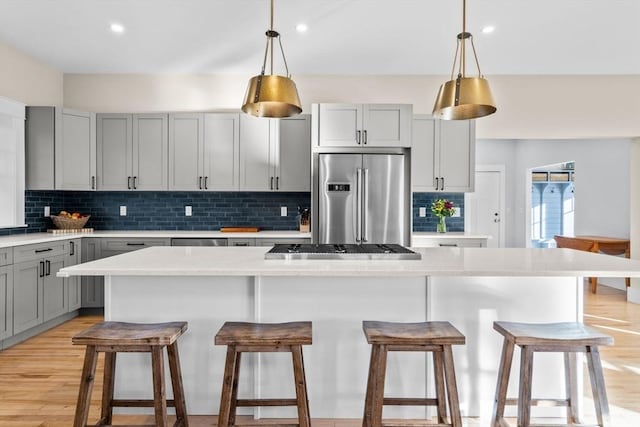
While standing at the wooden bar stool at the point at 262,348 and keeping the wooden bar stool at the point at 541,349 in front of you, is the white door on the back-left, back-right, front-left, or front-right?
front-left

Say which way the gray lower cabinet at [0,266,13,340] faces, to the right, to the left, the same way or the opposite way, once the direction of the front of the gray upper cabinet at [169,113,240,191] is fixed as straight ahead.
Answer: to the left

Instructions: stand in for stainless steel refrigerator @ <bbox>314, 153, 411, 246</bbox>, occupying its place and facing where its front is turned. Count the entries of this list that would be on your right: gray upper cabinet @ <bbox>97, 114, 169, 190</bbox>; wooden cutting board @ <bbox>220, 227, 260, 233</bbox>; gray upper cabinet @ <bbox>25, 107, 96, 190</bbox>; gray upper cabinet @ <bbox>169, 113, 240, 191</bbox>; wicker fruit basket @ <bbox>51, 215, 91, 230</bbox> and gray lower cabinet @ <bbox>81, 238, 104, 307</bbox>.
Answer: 6

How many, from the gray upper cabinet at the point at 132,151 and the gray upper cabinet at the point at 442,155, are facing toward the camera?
2

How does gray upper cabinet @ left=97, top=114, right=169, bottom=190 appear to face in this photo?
toward the camera

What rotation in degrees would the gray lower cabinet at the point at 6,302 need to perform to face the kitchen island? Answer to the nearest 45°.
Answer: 0° — it already faces it

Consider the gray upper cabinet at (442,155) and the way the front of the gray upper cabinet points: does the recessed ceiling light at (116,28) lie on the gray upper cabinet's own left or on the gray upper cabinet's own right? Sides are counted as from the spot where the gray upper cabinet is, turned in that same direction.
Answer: on the gray upper cabinet's own right

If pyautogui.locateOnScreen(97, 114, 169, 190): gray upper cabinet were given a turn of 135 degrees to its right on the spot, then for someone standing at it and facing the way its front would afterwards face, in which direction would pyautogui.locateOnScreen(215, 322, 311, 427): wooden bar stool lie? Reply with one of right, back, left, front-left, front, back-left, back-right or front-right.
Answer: back-left

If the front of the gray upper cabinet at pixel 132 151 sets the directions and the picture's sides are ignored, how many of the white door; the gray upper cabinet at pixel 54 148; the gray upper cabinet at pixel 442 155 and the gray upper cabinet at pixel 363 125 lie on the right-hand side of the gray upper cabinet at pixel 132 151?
1

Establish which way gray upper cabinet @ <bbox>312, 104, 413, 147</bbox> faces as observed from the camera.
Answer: facing the viewer

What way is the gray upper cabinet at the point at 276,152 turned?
toward the camera

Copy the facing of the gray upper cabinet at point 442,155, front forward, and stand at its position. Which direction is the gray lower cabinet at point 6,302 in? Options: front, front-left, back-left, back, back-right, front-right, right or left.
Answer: front-right

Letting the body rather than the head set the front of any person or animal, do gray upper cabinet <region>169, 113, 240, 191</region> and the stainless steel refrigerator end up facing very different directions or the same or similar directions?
same or similar directions

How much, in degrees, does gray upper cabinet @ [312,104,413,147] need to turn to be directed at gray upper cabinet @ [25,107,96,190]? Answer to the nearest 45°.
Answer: approximately 90° to its right

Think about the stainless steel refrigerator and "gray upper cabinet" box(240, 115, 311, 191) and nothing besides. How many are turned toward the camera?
2

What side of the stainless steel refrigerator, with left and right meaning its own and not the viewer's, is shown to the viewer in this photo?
front

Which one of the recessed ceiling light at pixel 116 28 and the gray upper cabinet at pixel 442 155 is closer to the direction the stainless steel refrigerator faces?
the recessed ceiling light
